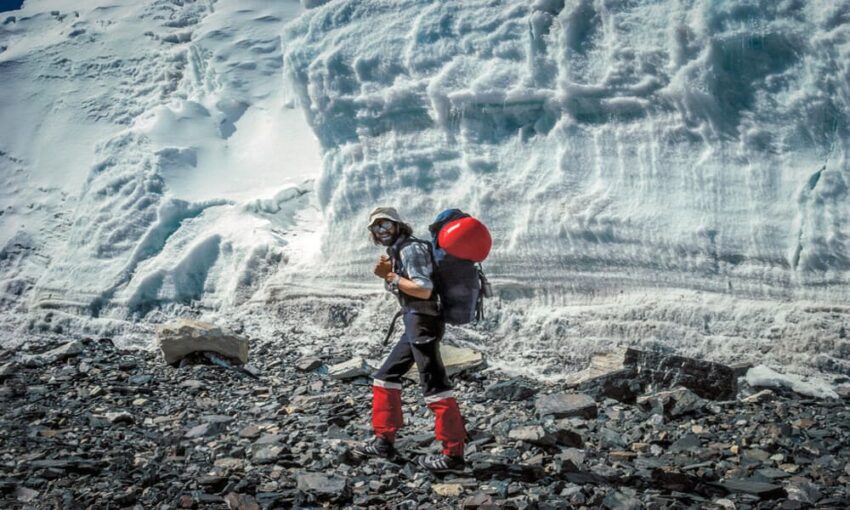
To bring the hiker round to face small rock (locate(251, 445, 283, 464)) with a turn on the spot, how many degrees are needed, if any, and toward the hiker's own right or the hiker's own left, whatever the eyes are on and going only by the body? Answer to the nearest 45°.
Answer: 0° — they already face it

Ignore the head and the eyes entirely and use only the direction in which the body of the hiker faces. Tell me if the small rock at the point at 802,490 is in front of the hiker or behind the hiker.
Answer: behind

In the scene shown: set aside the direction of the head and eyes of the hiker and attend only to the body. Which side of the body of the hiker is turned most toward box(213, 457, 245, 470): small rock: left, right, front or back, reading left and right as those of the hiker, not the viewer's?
front

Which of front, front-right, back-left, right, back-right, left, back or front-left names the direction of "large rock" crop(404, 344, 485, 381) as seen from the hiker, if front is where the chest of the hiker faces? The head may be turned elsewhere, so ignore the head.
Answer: right

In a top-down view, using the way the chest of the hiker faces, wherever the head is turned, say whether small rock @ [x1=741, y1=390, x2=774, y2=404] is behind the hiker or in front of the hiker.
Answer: behind

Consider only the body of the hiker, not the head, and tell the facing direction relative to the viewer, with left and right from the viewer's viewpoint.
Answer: facing to the left of the viewer

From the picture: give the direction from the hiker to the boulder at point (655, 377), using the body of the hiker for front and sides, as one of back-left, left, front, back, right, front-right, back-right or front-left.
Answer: back-right

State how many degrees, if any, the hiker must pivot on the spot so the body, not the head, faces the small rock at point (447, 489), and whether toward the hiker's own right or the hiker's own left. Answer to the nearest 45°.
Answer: approximately 90° to the hiker's own left

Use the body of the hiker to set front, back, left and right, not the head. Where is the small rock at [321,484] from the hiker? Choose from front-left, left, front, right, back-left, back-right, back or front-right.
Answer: front-left

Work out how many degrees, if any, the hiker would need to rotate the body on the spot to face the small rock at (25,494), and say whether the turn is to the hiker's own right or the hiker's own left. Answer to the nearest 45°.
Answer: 0° — they already face it
